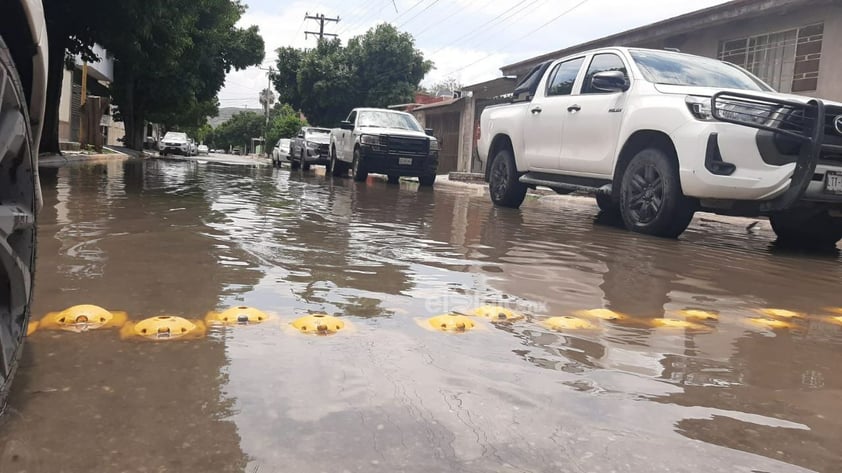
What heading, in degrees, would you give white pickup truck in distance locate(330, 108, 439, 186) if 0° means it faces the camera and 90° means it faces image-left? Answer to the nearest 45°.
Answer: approximately 315°

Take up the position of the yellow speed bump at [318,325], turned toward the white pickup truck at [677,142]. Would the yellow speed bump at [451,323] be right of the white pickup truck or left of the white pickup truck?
right

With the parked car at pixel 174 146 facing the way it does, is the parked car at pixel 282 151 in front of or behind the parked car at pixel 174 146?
in front

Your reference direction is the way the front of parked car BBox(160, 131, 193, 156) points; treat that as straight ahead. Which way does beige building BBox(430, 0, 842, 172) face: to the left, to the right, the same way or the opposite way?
to the right

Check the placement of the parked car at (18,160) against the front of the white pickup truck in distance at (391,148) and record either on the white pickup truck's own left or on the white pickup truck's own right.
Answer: on the white pickup truck's own right

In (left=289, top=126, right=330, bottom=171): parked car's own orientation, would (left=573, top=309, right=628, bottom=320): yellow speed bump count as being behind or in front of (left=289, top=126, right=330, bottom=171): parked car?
in front

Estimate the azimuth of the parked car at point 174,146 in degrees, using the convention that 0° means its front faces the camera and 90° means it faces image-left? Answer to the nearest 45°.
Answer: approximately 0°

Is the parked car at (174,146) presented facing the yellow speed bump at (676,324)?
yes

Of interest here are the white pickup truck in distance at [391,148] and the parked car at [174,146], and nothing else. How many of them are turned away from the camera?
0

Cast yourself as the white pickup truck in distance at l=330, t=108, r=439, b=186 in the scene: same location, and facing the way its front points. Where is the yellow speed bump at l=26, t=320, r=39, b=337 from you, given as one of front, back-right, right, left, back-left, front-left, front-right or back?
front-right

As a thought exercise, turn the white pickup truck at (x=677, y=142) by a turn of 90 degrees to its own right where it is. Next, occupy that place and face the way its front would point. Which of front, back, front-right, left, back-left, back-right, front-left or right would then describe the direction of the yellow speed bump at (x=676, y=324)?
front-left

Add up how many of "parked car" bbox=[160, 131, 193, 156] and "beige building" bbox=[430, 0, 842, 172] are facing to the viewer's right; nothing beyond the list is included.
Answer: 0

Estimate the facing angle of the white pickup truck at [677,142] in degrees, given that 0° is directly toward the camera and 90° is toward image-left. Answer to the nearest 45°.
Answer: approximately 315°

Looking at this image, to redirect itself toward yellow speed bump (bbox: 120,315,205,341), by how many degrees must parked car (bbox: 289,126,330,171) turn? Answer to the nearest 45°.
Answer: approximately 45° to its right

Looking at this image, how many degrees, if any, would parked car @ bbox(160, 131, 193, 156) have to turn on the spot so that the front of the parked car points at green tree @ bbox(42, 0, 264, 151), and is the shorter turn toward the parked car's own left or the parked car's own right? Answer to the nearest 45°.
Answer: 0° — it already faces it
